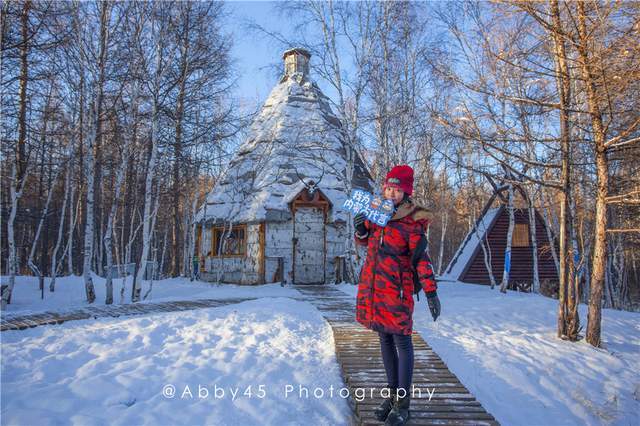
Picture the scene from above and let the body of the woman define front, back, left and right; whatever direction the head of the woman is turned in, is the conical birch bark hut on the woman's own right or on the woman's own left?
on the woman's own right

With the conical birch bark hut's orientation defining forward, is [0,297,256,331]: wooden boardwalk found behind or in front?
in front

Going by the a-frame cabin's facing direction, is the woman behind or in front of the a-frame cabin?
in front

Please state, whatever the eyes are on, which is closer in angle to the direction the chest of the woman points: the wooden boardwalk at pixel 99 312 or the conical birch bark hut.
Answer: the wooden boardwalk

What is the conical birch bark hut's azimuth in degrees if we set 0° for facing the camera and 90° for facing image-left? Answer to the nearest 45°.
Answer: approximately 0°

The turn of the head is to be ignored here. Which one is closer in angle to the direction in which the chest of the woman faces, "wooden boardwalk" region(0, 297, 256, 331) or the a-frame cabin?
the wooden boardwalk

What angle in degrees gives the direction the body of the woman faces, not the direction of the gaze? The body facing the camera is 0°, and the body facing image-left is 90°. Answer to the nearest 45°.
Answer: approximately 45°

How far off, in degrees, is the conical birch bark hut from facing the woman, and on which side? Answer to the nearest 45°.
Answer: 0° — it already faces them
